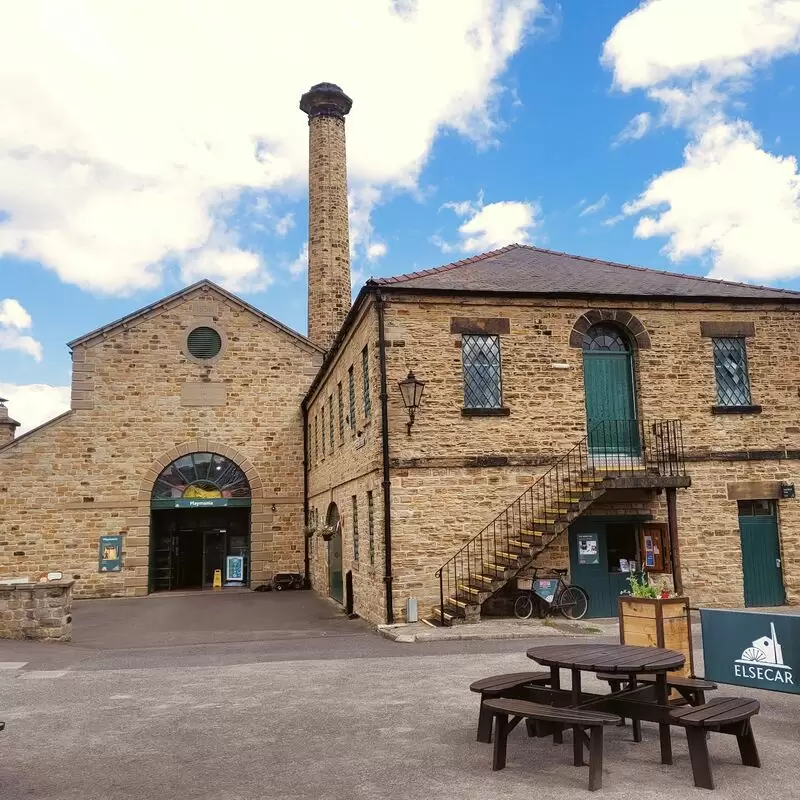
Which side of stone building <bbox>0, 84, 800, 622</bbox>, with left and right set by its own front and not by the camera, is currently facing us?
front

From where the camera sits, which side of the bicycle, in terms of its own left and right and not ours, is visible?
left

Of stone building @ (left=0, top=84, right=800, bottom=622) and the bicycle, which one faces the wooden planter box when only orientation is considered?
the stone building

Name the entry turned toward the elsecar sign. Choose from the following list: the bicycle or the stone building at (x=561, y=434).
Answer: the stone building

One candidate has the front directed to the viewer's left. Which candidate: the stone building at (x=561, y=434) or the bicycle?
the bicycle

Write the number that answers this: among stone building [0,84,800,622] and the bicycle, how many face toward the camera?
1

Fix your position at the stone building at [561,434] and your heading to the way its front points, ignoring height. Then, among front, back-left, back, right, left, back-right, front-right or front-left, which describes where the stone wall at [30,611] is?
right

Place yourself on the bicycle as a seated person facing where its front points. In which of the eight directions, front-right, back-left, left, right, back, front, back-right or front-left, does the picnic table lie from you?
left

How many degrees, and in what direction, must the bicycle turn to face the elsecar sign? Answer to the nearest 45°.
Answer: approximately 90° to its left

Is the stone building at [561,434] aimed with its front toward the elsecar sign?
yes

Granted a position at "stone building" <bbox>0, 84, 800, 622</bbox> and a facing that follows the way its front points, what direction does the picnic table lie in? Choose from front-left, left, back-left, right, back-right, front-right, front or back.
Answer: front

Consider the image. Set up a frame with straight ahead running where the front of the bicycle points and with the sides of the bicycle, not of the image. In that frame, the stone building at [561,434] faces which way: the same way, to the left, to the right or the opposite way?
to the left

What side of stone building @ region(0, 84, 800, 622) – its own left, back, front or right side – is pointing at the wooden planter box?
front
